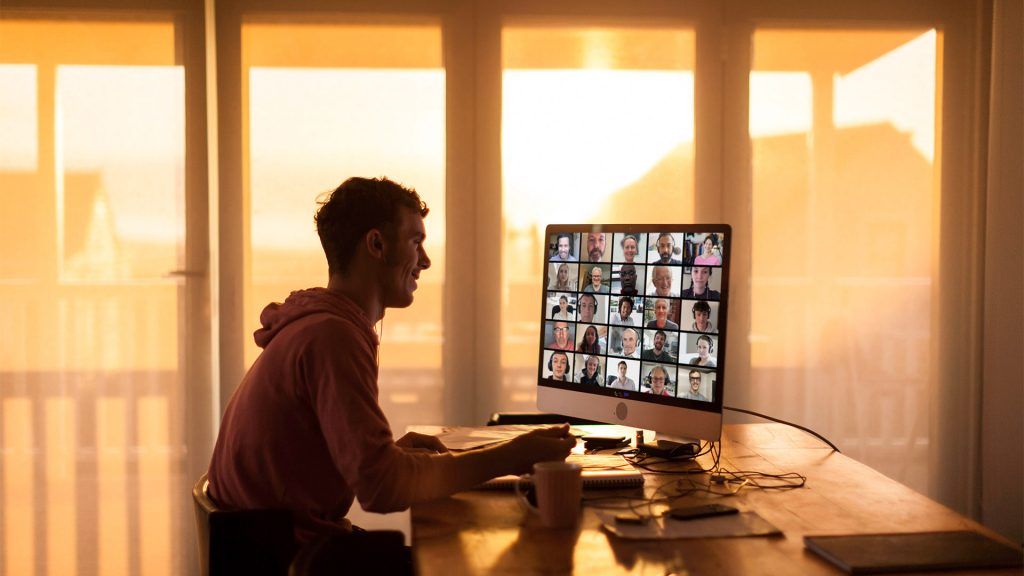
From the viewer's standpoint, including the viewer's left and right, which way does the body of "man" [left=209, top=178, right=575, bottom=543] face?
facing to the right of the viewer

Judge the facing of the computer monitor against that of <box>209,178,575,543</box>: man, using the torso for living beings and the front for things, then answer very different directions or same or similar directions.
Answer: very different directions

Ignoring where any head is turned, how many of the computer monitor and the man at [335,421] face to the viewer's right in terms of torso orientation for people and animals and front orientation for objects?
1

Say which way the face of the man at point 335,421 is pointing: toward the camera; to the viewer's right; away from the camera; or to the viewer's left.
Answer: to the viewer's right

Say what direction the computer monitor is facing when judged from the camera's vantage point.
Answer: facing the viewer and to the left of the viewer

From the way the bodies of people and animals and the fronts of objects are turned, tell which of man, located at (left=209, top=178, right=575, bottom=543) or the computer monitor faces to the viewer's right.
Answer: the man

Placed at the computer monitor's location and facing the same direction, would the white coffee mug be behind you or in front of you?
in front

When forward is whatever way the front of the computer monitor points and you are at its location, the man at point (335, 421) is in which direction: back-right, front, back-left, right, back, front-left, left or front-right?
front
